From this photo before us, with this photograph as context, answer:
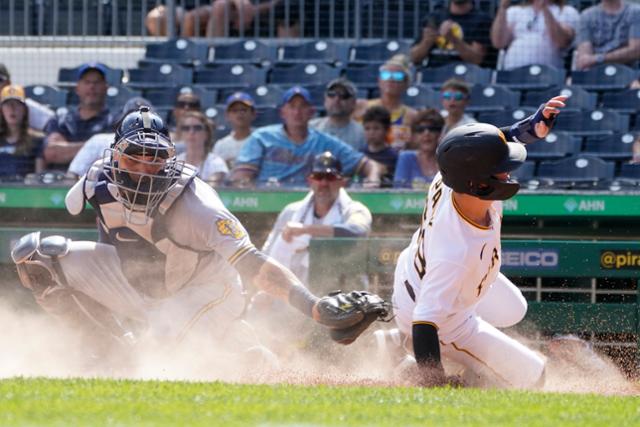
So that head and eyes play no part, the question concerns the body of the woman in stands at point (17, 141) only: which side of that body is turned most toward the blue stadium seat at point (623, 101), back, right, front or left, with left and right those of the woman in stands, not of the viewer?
left

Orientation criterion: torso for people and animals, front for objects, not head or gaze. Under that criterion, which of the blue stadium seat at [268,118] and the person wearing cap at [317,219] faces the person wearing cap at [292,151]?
the blue stadium seat

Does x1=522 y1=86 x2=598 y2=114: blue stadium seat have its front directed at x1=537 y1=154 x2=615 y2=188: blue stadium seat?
yes

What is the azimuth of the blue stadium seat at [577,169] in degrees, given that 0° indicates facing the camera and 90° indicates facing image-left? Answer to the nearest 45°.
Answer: approximately 0°

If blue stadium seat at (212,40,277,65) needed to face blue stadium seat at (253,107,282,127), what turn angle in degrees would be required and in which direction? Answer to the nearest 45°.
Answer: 0° — it already faces it

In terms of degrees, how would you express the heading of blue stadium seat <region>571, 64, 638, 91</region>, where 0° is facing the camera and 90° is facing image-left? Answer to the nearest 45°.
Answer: approximately 0°

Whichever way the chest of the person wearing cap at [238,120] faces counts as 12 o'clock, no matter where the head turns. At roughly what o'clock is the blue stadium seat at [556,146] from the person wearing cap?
The blue stadium seat is roughly at 9 o'clock from the person wearing cap.

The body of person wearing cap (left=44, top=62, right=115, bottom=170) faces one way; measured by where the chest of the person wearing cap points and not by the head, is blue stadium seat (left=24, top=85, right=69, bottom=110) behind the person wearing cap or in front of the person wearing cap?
behind

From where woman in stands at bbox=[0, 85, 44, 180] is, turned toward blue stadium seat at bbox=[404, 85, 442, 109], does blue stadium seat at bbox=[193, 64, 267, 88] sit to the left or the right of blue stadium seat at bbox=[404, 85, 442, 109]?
left
